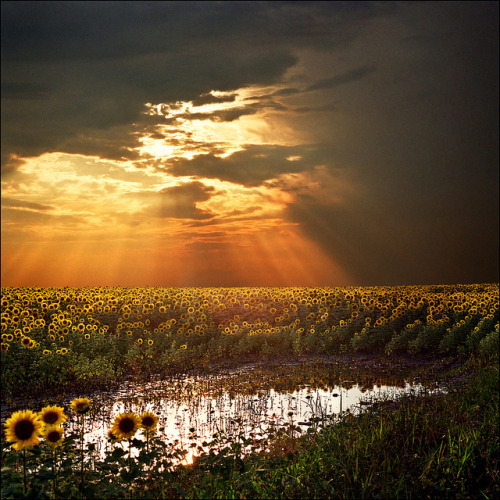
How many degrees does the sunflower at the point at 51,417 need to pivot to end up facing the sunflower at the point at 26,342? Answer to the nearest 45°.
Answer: approximately 180°

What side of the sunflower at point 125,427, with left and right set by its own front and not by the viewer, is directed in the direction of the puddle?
back

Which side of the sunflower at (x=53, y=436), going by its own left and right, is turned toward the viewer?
front

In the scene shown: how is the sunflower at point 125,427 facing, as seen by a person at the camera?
facing the viewer

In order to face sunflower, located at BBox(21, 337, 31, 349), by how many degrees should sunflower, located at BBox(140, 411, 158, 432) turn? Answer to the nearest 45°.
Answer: approximately 180°

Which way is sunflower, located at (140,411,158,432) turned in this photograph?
toward the camera

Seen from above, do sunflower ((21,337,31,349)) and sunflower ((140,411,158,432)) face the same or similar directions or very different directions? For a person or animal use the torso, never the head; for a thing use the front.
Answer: same or similar directions

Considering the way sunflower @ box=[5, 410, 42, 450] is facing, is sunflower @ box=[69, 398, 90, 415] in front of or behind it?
behind

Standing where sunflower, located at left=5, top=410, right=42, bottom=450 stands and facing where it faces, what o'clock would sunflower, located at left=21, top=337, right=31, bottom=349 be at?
sunflower, located at left=21, top=337, right=31, bottom=349 is roughly at 6 o'clock from sunflower, located at left=5, top=410, right=42, bottom=450.

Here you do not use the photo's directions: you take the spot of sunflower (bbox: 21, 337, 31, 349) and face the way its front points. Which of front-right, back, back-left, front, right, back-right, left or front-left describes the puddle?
front-left

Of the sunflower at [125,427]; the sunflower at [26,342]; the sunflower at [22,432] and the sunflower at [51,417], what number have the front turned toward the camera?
4
